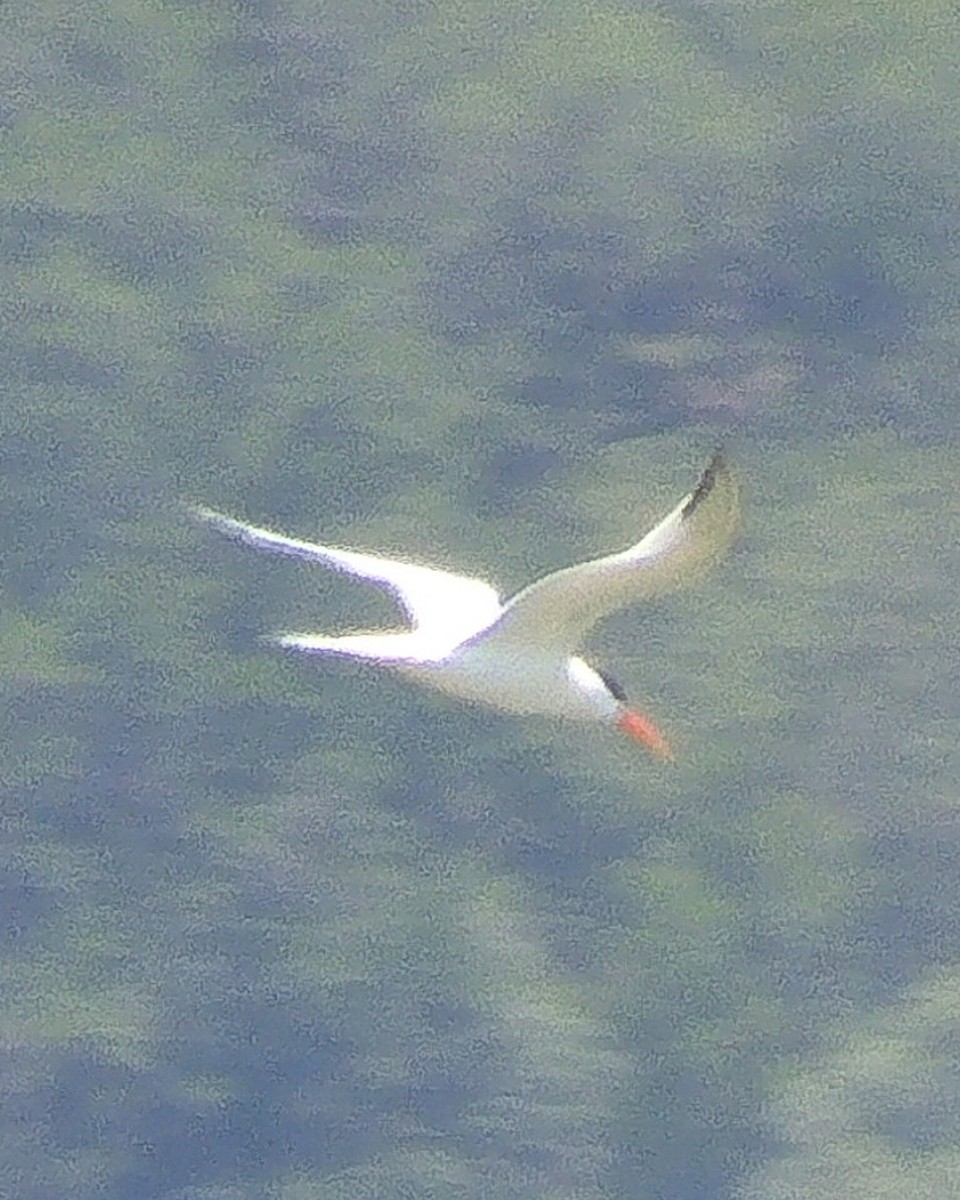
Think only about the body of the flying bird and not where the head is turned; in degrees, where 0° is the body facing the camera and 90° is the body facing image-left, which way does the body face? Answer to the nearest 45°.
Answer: approximately 270°
